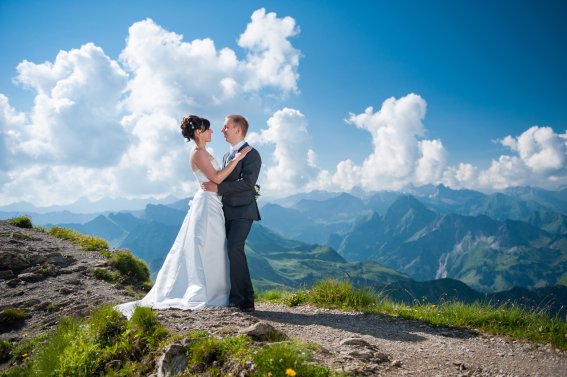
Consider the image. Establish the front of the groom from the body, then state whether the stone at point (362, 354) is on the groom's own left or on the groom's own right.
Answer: on the groom's own left

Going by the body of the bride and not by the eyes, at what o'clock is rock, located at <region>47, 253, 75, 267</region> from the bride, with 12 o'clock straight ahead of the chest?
The rock is roughly at 8 o'clock from the bride.

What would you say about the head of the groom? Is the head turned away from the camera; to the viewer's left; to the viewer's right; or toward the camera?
to the viewer's left

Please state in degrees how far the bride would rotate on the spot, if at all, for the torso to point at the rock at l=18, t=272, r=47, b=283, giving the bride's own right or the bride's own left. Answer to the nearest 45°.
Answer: approximately 135° to the bride's own left

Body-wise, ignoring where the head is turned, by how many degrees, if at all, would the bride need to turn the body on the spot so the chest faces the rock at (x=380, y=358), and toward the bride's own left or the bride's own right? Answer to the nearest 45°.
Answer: approximately 45° to the bride's own right

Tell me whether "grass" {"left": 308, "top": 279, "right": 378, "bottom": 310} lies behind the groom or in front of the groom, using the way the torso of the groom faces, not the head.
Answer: behind

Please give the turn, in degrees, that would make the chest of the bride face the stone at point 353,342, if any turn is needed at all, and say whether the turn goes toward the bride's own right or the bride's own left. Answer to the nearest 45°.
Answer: approximately 45° to the bride's own right

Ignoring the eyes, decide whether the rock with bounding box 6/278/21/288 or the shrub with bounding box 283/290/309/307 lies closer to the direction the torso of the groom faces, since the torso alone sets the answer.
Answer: the rock

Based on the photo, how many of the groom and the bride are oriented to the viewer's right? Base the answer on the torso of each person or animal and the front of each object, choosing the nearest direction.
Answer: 1

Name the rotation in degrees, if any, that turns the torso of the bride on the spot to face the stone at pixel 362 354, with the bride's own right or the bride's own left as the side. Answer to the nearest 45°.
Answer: approximately 45° to the bride's own right

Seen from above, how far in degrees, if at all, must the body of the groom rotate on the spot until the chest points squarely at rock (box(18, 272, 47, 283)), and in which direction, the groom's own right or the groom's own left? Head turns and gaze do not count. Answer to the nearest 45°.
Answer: approximately 45° to the groom's own right

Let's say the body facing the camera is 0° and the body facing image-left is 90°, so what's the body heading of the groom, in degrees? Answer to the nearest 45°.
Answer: approximately 90°

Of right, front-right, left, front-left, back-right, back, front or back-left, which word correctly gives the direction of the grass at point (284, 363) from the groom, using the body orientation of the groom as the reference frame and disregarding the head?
left

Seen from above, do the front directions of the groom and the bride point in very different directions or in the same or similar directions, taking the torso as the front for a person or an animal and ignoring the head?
very different directions

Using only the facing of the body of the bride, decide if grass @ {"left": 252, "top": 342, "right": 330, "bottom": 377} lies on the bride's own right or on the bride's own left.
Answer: on the bride's own right

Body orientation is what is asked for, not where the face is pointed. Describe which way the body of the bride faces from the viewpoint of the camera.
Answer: to the viewer's right

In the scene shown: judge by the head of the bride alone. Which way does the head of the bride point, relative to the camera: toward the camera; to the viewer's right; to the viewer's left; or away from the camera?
to the viewer's right
